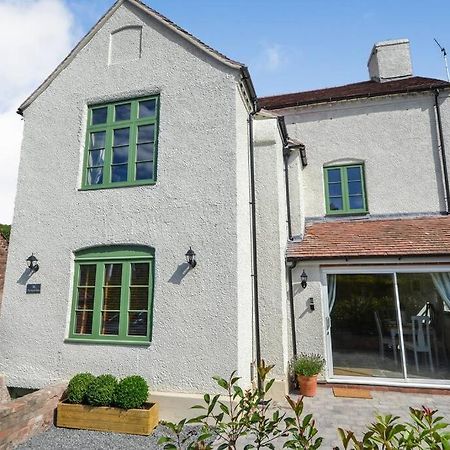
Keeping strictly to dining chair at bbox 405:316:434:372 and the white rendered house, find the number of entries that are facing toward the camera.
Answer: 1

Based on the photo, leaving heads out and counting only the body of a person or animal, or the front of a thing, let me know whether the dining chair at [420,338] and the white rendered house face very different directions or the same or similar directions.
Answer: very different directions

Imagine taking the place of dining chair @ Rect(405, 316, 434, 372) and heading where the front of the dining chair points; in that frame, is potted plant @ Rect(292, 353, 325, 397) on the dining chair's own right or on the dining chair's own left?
on the dining chair's own left

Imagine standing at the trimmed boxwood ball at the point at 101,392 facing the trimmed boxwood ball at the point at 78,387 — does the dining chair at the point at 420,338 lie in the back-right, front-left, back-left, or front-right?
back-right
